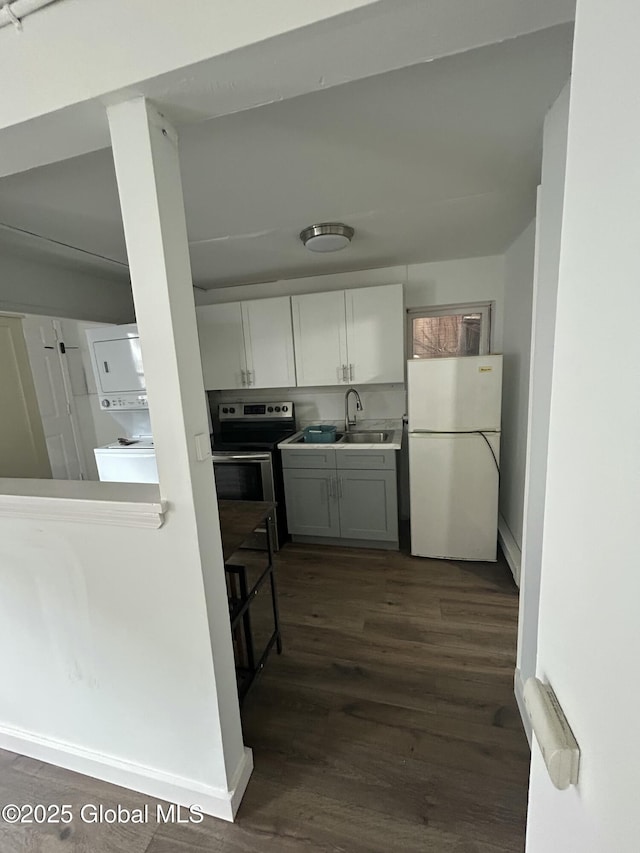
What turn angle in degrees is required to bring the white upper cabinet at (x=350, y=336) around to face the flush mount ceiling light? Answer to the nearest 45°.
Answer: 0° — it already faces it

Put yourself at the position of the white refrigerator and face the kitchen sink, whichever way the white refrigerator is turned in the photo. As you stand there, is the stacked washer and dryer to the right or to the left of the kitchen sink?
left

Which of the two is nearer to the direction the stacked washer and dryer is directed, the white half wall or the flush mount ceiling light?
the white half wall

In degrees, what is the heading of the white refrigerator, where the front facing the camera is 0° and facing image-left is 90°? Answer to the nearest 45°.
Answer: approximately 0°

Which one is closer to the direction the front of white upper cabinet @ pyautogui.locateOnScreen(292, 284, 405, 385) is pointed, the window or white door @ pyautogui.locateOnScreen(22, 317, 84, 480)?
the white door
